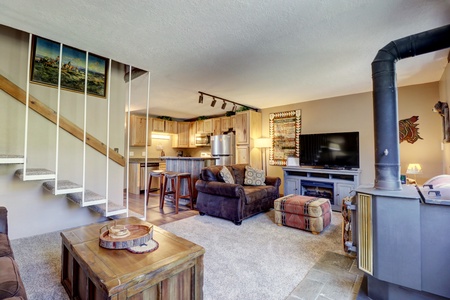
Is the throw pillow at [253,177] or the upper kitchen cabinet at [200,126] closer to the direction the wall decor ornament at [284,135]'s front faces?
the throw pillow

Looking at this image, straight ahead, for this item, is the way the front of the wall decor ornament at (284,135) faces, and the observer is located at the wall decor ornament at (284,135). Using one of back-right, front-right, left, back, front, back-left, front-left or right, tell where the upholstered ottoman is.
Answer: front-left

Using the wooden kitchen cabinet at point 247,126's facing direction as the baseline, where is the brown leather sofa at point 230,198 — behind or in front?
in front

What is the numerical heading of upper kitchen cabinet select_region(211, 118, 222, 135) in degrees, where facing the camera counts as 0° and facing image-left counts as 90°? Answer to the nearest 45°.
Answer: approximately 45°

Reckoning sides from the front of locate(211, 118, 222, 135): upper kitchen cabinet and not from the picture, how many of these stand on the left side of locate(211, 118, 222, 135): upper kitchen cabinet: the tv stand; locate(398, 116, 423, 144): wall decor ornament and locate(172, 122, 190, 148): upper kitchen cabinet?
2

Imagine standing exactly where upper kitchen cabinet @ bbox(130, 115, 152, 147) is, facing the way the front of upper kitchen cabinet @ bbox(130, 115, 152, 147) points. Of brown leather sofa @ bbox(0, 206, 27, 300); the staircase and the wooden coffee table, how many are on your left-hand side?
0

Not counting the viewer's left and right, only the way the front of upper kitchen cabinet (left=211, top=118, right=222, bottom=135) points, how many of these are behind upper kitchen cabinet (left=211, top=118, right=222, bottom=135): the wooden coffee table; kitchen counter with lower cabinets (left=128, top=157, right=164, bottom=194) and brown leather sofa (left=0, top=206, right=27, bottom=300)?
0

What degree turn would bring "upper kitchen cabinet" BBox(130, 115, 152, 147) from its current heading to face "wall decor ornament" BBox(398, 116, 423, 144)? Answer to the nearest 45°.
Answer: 0° — it already faces it

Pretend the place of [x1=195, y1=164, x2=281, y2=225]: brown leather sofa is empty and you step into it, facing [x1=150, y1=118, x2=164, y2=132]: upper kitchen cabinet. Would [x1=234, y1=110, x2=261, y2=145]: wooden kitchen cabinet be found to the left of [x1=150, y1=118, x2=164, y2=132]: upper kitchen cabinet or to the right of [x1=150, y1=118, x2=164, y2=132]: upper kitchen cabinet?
right

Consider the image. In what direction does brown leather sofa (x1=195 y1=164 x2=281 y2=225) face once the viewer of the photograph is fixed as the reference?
facing the viewer and to the right of the viewer

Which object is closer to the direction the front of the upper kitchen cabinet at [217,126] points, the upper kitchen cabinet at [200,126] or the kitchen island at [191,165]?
the kitchen island

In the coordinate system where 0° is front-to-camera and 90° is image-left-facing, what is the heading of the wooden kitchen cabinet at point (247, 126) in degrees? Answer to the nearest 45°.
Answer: approximately 45°

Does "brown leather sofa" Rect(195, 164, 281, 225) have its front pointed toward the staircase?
no

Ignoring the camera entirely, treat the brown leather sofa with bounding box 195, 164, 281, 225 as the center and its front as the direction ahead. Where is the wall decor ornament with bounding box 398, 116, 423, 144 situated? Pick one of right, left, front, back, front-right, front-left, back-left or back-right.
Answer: front-left

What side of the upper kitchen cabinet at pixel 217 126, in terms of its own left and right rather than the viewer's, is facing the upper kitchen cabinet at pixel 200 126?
right

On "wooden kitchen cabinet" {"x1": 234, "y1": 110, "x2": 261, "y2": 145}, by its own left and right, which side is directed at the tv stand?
left

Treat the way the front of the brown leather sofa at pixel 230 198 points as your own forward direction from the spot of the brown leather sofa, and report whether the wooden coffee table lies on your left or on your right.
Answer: on your right
